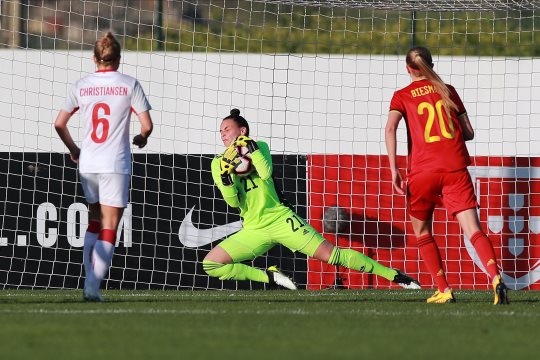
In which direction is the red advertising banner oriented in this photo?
toward the camera

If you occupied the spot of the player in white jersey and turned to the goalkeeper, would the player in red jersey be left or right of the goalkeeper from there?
right

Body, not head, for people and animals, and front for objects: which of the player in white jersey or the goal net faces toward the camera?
the goal net

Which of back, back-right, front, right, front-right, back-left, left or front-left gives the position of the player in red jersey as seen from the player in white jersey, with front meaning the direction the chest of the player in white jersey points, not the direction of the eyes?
right

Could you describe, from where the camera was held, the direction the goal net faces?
facing the viewer

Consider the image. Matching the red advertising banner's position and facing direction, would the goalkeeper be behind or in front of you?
in front

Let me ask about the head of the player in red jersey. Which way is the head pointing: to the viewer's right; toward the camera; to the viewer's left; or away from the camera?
away from the camera

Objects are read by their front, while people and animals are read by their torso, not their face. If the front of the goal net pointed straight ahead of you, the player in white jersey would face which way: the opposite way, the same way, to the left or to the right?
the opposite way

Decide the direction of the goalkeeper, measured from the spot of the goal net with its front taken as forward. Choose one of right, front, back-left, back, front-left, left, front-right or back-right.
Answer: front

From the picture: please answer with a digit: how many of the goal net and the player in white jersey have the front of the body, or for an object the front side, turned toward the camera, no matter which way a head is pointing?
1

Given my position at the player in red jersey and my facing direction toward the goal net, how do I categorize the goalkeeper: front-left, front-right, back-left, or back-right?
front-left

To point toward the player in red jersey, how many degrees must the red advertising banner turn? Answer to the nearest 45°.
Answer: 0° — it already faces them

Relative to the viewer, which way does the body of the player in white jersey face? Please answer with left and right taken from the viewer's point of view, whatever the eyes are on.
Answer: facing away from the viewer

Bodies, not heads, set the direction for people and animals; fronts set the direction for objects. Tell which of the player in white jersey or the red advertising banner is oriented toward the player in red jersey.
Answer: the red advertising banner

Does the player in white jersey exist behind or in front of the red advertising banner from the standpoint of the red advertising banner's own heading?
in front
